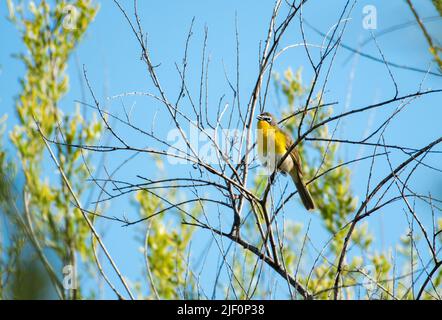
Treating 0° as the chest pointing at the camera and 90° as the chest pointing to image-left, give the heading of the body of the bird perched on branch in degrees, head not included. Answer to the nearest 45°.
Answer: approximately 45°
